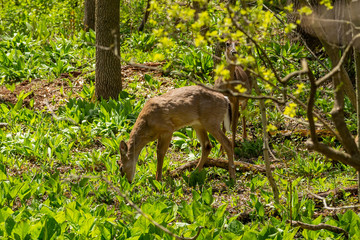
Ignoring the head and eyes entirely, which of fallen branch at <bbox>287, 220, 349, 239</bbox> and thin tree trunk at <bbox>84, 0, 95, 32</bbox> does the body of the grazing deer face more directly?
the thin tree trunk

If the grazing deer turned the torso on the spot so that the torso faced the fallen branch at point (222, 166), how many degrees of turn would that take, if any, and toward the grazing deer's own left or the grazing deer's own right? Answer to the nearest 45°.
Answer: approximately 180°

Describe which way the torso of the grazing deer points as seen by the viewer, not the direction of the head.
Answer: to the viewer's left

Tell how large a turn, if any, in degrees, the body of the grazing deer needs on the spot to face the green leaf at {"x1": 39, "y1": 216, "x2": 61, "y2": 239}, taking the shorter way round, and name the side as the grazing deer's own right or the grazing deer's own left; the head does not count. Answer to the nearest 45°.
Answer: approximately 45° to the grazing deer's own left

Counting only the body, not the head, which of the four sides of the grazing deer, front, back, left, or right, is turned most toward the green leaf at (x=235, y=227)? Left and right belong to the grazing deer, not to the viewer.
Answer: left

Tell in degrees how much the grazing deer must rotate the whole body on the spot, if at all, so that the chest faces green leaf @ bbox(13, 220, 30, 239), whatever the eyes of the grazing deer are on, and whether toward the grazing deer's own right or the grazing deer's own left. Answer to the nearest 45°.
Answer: approximately 45° to the grazing deer's own left

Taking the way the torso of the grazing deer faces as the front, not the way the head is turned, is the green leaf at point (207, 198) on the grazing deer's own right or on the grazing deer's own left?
on the grazing deer's own left

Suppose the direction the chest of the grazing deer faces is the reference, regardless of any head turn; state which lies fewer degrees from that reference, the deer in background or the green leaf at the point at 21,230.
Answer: the green leaf

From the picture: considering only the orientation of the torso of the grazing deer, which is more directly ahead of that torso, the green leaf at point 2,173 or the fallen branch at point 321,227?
the green leaf

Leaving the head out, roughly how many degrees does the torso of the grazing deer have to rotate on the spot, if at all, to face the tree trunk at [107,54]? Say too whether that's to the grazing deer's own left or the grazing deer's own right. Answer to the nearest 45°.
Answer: approximately 45° to the grazing deer's own right

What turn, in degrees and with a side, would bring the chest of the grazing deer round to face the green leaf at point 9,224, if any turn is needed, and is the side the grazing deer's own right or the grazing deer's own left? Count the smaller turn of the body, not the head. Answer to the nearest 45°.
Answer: approximately 45° to the grazing deer's own left

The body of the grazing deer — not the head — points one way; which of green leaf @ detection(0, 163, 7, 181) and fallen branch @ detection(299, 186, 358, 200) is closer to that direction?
the green leaf

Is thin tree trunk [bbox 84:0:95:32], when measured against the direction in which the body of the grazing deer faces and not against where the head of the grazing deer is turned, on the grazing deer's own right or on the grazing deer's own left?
on the grazing deer's own right
